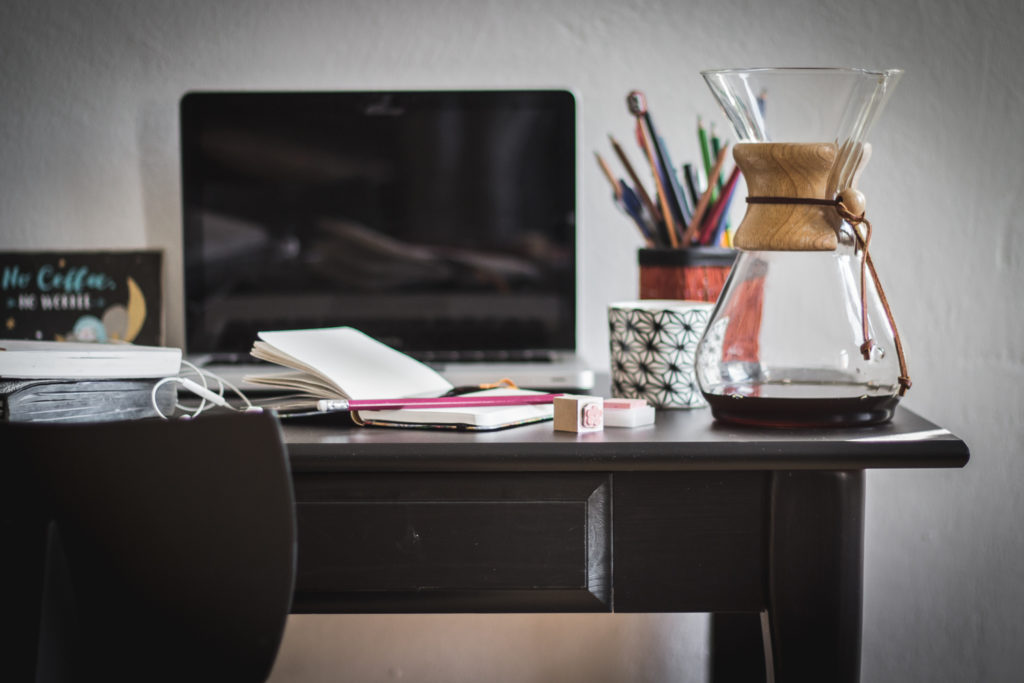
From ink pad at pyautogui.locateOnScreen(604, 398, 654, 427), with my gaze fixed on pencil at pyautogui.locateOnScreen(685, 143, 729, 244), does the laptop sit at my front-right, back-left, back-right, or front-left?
front-left

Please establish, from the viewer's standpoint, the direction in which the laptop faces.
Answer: facing the viewer

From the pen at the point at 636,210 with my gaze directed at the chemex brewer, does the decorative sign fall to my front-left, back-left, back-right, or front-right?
back-right

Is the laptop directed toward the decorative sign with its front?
no

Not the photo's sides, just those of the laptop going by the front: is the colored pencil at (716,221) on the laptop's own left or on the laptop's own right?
on the laptop's own left
